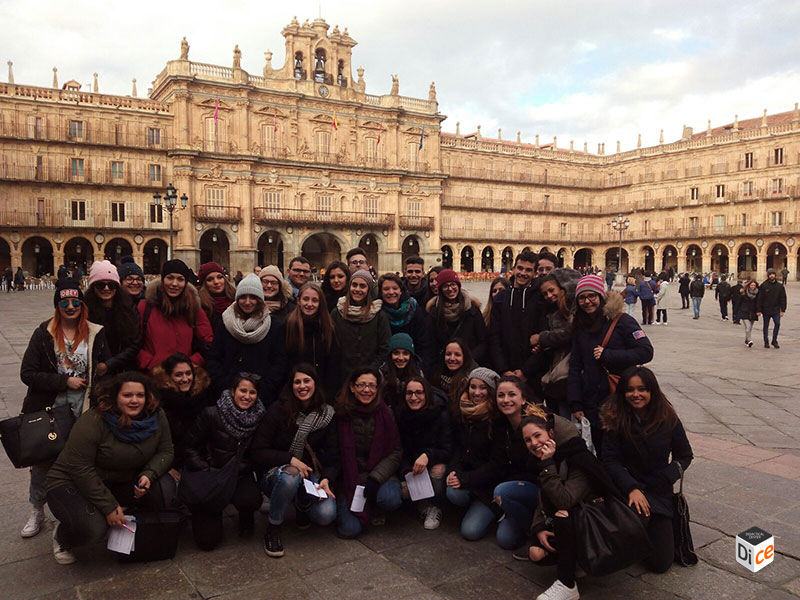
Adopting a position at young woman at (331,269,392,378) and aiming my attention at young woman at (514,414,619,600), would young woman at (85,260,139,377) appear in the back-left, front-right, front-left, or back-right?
back-right

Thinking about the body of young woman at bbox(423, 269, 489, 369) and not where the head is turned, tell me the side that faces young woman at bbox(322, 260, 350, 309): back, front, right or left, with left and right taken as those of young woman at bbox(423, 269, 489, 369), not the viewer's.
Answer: right

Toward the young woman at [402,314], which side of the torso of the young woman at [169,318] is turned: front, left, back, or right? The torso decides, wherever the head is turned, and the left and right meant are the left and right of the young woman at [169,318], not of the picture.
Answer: left

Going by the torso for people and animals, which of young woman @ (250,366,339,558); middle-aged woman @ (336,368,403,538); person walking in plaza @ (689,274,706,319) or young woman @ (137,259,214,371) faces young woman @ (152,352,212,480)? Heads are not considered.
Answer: young woman @ (137,259,214,371)

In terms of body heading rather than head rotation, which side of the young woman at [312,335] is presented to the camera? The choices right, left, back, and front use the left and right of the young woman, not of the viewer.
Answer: front

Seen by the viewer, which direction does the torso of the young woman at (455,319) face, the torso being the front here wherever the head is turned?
toward the camera

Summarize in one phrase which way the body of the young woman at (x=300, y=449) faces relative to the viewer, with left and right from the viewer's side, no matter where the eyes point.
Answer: facing the viewer

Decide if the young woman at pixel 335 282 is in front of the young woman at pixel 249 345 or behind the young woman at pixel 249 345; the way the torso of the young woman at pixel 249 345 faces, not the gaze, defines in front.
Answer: behind

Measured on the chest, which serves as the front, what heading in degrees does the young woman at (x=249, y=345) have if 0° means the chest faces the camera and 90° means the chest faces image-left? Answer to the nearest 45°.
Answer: approximately 0°
